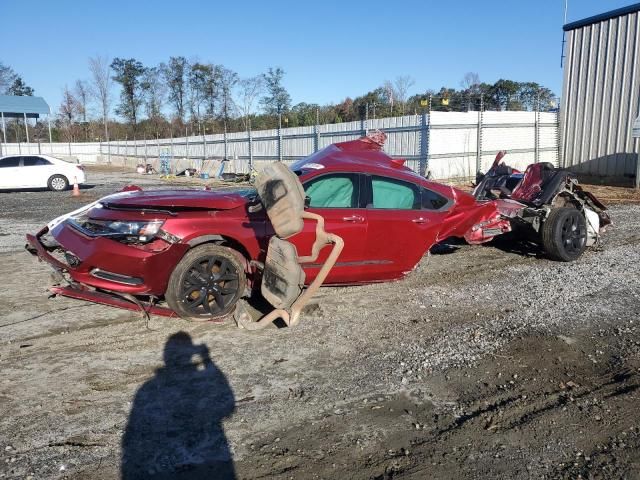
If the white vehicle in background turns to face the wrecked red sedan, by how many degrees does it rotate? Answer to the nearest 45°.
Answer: approximately 90° to its left

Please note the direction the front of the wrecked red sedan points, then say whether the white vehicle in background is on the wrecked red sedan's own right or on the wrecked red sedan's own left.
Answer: on the wrecked red sedan's own right

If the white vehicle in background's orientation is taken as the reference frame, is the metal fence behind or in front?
behind

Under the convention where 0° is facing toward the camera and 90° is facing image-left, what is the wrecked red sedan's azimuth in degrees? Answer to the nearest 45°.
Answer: approximately 45°

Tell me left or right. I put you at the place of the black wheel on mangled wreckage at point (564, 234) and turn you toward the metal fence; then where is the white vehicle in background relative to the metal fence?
left

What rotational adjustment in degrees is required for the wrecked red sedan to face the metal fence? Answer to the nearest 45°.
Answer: approximately 135° to its right

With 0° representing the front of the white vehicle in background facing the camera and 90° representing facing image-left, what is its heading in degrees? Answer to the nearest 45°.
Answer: approximately 90°
